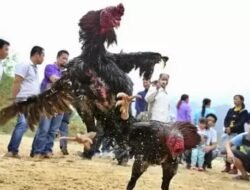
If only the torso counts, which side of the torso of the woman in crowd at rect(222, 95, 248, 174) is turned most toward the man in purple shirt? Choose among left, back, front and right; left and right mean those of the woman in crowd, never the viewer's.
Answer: front

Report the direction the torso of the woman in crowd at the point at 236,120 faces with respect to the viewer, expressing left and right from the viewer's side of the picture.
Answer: facing the viewer and to the left of the viewer

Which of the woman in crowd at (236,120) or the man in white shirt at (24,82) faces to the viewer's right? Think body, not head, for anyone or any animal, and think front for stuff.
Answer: the man in white shirt

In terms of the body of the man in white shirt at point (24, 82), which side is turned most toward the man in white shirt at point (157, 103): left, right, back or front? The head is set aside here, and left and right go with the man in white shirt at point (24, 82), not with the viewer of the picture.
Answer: front

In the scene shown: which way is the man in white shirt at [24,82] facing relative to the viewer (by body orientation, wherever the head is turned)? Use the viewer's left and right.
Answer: facing to the right of the viewer

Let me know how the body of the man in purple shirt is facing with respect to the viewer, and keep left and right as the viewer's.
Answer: facing the viewer and to the right of the viewer

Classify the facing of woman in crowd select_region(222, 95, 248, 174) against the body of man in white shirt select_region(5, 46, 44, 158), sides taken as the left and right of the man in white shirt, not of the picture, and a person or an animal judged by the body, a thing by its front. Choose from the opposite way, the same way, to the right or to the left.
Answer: to the right

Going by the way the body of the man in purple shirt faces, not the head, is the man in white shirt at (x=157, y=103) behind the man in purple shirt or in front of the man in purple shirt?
in front

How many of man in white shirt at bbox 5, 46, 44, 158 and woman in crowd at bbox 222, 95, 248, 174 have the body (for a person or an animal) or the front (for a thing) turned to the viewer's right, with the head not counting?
1

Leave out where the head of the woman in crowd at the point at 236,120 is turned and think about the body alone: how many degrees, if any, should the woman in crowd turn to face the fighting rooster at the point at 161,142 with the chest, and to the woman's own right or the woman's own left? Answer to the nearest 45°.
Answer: approximately 45° to the woman's own left
